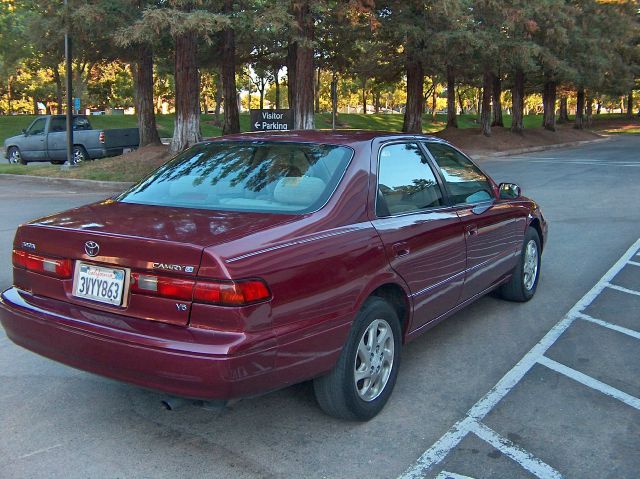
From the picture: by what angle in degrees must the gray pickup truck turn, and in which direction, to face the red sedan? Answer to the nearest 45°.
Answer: approximately 135° to its left

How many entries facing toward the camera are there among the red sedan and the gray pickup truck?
0

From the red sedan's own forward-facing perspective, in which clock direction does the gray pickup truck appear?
The gray pickup truck is roughly at 10 o'clock from the red sedan.

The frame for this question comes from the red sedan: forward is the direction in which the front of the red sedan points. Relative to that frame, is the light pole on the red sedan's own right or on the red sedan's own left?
on the red sedan's own left

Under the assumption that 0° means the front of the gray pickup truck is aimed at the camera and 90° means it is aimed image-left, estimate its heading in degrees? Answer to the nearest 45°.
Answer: approximately 135°

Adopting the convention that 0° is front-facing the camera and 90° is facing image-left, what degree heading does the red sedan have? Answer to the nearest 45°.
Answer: approximately 225°

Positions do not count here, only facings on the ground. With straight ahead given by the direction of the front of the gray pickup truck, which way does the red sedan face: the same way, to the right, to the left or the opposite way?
to the right
